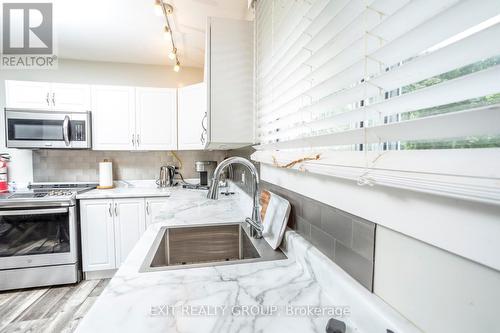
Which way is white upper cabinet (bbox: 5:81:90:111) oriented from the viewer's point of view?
toward the camera

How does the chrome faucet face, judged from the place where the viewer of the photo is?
facing to the left of the viewer

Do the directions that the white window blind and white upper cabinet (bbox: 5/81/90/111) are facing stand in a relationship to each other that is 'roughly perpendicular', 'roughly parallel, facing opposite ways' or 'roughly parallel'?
roughly perpendicular

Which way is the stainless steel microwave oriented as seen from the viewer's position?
toward the camera

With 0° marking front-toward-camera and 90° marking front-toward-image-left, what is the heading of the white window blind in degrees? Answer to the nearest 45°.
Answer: approximately 45°

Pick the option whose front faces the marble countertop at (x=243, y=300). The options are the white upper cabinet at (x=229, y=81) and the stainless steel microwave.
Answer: the stainless steel microwave

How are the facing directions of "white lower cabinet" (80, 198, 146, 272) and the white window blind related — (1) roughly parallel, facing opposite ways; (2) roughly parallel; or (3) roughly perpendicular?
roughly perpendicular

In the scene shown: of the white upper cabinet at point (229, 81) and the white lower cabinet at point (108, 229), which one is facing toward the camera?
the white lower cabinet

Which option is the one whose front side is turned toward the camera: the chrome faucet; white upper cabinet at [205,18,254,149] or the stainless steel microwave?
the stainless steel microwave

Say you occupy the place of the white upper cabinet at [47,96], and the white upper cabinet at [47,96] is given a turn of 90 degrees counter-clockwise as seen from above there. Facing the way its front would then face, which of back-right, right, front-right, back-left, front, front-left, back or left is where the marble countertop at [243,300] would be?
right

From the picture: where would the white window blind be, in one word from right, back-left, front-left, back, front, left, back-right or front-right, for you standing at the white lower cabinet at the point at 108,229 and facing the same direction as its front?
front
